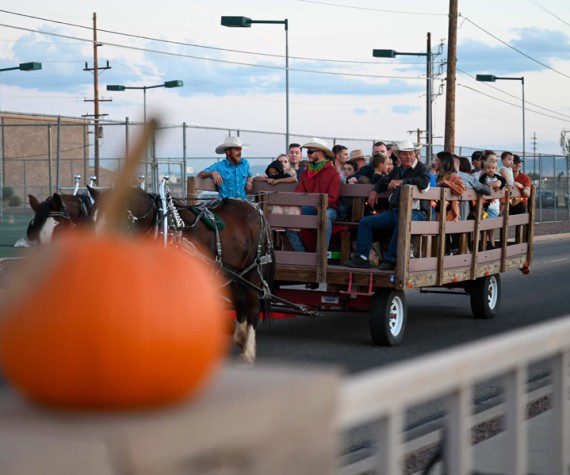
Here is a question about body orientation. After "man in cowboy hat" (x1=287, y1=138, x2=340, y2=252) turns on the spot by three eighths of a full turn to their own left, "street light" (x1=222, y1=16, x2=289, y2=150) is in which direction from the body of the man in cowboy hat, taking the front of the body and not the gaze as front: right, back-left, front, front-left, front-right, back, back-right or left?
left

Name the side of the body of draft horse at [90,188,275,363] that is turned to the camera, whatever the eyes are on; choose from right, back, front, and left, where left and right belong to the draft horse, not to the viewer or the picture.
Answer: left

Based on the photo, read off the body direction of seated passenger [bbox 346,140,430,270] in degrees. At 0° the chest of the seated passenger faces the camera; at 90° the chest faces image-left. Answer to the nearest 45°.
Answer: approximately 45°

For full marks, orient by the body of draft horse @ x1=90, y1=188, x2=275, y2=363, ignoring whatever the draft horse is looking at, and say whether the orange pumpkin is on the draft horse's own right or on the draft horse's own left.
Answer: on the draft horse's own left

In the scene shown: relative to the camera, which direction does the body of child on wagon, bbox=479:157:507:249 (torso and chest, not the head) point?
toward the camera

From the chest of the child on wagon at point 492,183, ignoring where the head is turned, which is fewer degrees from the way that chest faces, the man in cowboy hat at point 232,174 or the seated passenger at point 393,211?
the seated passenger

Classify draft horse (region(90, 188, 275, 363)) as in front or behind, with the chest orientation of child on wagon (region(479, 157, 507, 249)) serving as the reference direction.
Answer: in front

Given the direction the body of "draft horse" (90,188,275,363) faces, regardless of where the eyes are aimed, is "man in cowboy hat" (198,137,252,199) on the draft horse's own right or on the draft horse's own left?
on the draft horse's own right

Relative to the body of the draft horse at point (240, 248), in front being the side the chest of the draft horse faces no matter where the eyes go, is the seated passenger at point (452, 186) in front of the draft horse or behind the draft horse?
behind

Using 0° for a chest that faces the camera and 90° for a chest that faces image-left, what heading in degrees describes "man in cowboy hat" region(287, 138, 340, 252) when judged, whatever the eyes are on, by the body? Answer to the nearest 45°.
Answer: approximately 45°

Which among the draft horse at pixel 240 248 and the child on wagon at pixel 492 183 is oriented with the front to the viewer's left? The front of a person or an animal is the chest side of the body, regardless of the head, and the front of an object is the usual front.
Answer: the draft horse
